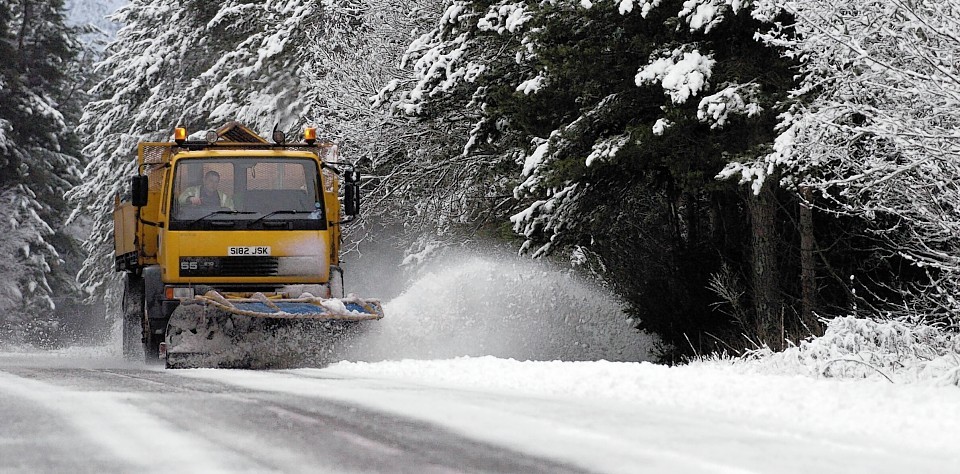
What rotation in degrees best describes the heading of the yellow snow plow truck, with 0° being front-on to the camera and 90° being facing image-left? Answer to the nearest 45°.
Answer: approximately 0°

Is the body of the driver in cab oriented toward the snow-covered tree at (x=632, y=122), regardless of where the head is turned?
no

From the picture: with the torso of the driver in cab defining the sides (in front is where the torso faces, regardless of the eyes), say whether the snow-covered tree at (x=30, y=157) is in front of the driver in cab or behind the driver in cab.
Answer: behind

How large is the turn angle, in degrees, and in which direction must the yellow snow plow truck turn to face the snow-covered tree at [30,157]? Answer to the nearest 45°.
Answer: approximately 180°

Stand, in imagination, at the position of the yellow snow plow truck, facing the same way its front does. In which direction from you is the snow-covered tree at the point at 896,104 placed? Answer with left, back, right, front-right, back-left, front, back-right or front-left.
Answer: front-left

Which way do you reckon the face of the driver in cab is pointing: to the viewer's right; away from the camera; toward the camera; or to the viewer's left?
toward the camera

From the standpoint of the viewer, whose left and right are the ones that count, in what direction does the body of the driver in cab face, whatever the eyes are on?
facing the viewer
